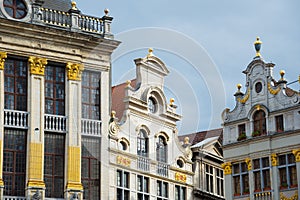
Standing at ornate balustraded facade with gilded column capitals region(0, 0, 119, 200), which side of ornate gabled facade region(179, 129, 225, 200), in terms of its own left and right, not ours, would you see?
right

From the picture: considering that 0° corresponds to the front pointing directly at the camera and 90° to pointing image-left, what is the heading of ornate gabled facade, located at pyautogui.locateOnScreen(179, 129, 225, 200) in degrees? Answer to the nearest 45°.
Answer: approximately 315°

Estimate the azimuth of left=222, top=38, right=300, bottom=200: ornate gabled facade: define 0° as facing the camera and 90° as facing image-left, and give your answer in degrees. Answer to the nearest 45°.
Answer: approximately 45°

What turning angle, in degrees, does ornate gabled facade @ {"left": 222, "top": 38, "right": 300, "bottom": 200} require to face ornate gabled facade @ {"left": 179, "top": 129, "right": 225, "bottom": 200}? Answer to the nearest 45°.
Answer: approximately 90° to its right

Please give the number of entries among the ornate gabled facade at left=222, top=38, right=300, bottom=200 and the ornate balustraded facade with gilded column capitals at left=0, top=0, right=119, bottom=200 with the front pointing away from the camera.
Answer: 0

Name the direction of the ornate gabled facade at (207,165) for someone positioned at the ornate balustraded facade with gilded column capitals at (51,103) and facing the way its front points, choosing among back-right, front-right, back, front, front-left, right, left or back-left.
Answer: left

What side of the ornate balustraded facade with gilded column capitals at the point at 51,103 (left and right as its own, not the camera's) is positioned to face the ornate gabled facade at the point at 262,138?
left

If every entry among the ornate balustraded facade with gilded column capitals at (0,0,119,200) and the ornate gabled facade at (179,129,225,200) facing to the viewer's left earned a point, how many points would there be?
0
